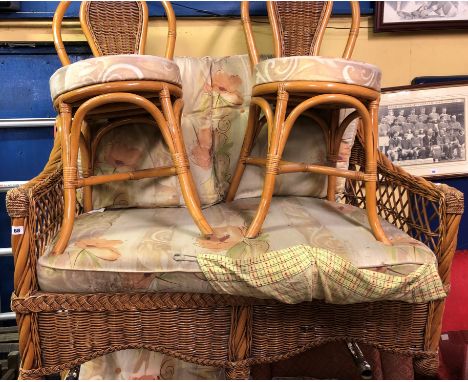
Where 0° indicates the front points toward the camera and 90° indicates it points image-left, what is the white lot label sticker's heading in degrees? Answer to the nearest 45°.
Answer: approximately 0°

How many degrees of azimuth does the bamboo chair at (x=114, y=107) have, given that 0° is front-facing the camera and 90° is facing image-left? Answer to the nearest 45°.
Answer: approximately 0°

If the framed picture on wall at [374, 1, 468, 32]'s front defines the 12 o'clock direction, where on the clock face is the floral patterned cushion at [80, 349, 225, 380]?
The floral patterned cushion is roughly at 1 o'clock from the framed picture on wall.

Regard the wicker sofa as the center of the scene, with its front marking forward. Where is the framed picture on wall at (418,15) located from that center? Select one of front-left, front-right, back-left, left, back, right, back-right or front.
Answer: back-left
